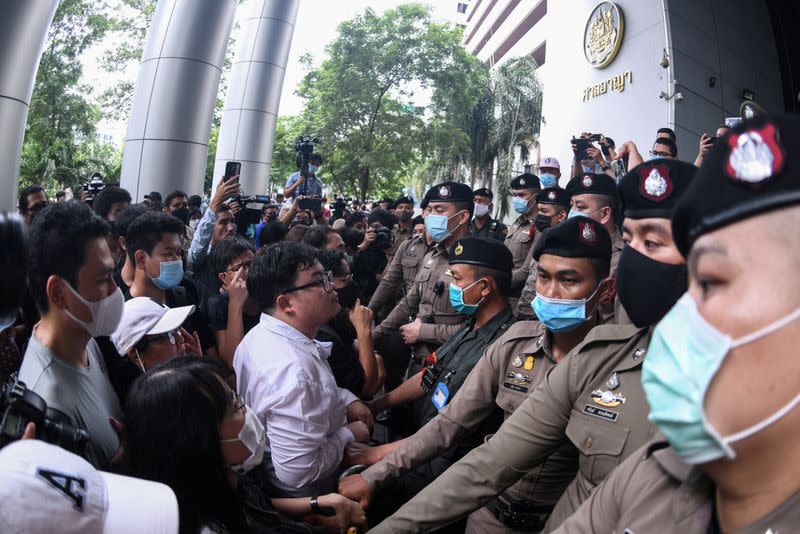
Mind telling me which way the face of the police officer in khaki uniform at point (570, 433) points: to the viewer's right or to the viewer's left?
to the viewer's left

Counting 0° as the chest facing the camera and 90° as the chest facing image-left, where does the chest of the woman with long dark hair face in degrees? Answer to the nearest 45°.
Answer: approximately 270°

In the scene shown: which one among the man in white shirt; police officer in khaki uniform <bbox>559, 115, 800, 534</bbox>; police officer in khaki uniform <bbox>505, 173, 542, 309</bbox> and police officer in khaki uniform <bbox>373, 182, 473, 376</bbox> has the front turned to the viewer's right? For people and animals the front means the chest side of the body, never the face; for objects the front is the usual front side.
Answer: the man in white shirt

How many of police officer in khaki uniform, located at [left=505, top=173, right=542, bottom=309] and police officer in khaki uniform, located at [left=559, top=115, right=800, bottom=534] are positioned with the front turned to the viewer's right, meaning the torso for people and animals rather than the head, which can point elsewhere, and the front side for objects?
0

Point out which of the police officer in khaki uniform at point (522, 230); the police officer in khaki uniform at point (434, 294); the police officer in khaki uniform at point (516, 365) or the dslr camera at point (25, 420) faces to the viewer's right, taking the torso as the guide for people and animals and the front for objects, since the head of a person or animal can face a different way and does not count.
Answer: the dslr camera

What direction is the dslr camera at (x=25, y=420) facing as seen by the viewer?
to the viewer's right

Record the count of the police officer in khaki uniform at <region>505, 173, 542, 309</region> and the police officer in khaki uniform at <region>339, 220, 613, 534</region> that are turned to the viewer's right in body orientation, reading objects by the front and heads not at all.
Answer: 0

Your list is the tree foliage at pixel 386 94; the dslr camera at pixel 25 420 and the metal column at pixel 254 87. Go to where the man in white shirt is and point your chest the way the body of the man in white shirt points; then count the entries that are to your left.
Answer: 2

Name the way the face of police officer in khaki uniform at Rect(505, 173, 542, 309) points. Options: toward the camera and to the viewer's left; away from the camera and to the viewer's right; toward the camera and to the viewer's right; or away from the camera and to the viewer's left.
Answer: toward the camera and to the viewer's left

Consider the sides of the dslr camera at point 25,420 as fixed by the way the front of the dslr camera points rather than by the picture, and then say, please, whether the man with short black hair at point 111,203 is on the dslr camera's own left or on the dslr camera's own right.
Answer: on the dslr camera's own left

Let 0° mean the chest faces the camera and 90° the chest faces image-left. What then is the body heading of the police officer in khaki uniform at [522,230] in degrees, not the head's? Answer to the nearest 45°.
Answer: approximately 45°

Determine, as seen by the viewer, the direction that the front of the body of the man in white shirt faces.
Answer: to the viewer's right

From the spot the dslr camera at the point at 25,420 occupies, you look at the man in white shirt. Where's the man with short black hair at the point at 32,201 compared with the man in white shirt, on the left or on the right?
left
